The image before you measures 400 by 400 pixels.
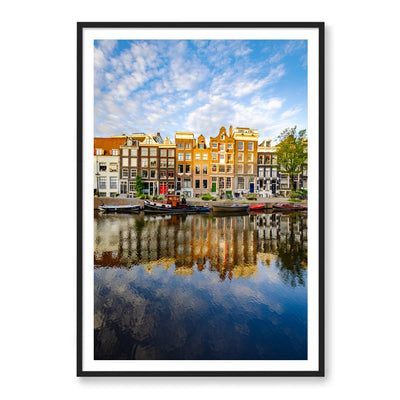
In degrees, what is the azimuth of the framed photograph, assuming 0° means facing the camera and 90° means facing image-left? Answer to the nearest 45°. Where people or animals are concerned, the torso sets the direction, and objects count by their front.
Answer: approximately 0°
